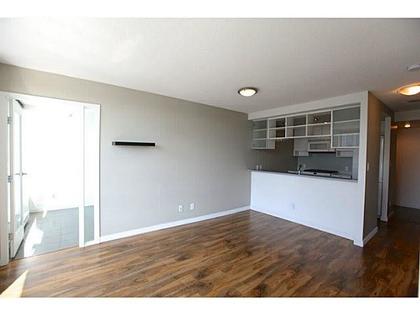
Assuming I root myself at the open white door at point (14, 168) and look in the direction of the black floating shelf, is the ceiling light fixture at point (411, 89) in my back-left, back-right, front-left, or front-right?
front-right

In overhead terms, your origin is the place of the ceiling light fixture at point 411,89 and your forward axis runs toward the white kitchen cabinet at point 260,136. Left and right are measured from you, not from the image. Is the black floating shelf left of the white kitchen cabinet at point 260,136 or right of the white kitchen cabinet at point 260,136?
left

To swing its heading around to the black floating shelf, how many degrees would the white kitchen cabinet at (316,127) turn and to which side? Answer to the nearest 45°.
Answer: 0° — it already faces it

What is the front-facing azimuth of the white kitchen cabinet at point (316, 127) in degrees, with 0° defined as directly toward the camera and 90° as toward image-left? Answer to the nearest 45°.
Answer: approximately 45°

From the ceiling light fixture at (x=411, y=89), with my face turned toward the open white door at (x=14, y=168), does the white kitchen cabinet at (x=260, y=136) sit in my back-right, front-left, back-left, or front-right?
front-right

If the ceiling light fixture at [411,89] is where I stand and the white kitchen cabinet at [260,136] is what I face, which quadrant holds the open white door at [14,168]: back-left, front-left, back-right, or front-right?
front-left

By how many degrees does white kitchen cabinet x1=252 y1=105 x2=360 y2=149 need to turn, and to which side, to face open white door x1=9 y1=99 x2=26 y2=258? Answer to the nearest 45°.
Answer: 0° — it already faces it

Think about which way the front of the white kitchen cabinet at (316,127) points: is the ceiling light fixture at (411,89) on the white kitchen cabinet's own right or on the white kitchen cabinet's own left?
on the white kitchen cabinet's own left

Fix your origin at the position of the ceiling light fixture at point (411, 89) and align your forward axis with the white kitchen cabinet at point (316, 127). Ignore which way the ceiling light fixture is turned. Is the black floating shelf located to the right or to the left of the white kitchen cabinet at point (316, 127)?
left
